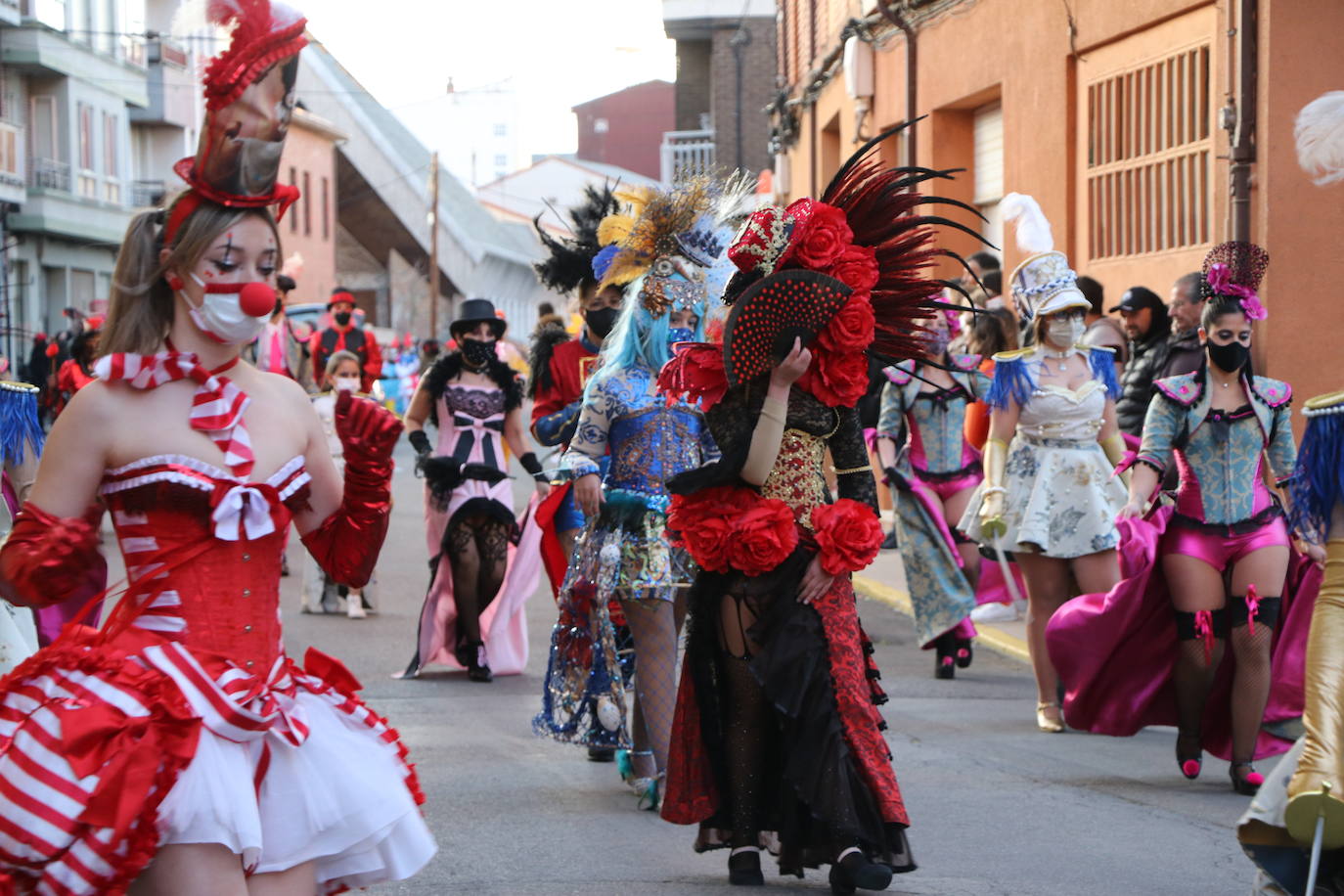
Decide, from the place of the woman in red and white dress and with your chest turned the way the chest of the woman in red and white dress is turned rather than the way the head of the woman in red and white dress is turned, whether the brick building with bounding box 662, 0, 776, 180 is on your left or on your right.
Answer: on your left
